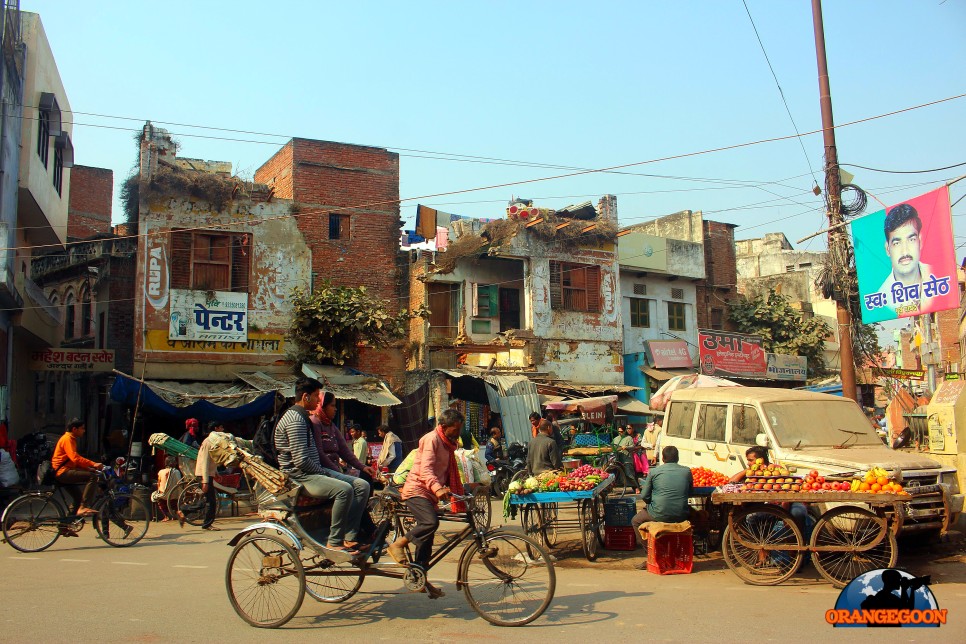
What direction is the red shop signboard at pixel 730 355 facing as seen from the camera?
toward the camera

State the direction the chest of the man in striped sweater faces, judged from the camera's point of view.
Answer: to the viewer's right

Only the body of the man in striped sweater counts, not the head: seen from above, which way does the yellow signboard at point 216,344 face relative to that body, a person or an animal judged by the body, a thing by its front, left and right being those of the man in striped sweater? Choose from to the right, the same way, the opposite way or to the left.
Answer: to the right

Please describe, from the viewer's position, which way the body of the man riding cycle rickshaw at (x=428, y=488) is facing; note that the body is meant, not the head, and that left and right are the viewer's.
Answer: facing to the right of the viewer

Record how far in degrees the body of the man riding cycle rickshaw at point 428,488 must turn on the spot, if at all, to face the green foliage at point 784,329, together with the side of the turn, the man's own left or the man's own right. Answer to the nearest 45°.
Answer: approximately 45° to the man's own left

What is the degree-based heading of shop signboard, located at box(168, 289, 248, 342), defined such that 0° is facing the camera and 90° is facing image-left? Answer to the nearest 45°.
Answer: approximately 0°

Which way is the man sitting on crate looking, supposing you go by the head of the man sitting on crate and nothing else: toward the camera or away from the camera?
away from the camera

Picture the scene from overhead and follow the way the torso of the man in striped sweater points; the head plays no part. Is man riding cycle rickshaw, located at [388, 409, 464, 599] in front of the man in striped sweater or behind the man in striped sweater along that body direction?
in front

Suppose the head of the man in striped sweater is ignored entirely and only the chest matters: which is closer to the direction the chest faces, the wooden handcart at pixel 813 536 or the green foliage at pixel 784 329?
the wooden handcart

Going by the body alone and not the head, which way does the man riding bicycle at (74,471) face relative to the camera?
to the viewer's right

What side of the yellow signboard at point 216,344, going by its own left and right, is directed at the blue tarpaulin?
front

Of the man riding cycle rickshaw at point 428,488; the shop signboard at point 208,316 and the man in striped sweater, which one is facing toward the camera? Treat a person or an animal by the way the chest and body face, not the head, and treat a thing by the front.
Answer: the shop signboard

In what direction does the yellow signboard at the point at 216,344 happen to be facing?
toward the camera

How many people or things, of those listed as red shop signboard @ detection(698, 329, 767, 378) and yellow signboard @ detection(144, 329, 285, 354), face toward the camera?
2

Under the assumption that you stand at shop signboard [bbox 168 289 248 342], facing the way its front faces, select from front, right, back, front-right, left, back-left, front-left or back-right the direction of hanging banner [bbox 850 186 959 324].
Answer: front-left

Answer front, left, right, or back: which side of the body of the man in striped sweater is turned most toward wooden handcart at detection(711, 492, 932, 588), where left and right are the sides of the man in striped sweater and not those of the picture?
front
